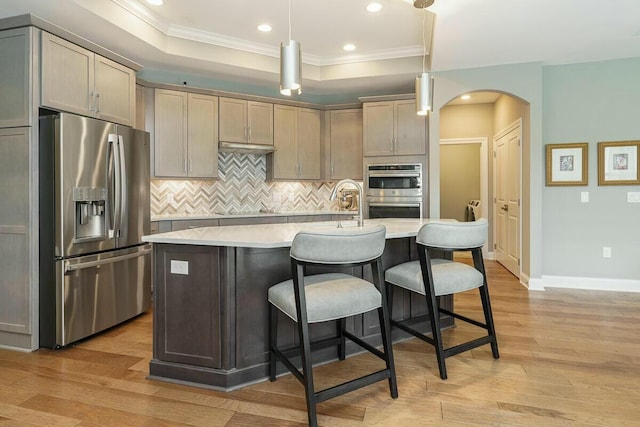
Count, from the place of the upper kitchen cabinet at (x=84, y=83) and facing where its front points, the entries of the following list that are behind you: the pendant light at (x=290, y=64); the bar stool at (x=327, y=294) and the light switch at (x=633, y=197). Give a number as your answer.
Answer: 0

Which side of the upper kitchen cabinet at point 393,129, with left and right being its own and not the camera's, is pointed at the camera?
front

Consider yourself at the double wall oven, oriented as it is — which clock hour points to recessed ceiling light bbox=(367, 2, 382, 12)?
The recessed ceiling light is roughly at 12 o'clock from the double wall oven.

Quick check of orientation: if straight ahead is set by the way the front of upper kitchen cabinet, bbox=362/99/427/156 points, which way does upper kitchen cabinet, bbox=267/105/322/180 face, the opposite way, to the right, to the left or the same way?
the same way

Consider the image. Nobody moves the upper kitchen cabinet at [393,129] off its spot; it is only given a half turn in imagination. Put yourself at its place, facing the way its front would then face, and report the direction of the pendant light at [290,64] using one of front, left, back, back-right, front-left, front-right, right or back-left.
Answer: back

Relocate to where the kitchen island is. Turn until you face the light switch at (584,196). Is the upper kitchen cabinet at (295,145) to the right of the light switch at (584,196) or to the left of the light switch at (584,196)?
left

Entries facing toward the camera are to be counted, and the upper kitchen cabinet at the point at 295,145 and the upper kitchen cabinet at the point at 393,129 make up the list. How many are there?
2

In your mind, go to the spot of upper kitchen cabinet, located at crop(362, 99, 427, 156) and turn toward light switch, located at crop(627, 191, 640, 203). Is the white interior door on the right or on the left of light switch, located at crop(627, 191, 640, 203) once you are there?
left

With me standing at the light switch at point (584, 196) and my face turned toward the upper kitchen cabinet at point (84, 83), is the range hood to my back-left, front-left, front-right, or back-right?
front-right

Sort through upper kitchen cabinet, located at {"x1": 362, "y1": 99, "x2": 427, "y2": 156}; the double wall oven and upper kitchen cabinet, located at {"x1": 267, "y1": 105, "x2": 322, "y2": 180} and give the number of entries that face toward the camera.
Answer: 3

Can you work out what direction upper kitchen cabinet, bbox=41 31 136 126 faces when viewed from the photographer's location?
facing the viewer and to the right of the viewer

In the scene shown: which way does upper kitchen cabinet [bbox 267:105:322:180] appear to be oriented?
toward the camera

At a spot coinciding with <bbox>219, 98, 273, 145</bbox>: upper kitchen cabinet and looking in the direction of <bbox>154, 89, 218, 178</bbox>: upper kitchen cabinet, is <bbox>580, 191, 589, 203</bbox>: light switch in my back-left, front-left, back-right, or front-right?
back-left

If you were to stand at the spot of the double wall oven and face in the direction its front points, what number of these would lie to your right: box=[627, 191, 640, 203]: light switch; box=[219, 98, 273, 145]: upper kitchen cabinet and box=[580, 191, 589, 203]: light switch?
1

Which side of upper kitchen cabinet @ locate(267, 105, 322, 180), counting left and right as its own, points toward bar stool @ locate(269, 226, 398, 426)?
front

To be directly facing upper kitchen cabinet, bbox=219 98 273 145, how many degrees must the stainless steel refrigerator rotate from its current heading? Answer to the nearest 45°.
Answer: approximately 90° to its left

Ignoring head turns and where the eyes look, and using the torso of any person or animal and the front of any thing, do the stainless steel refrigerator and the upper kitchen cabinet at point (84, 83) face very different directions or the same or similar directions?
same or similar directions

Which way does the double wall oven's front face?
toward the camera

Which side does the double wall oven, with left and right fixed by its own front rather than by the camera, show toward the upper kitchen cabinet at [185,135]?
right

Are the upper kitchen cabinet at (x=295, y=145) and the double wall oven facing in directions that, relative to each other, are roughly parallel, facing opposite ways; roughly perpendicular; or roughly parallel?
roughly parallel

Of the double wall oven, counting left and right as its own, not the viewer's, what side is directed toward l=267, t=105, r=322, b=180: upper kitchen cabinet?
right
